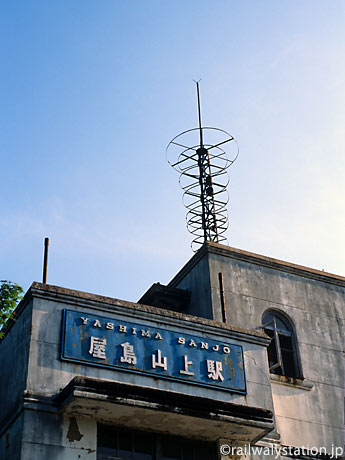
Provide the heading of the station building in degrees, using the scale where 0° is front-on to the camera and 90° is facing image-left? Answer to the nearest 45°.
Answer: approximately 315°

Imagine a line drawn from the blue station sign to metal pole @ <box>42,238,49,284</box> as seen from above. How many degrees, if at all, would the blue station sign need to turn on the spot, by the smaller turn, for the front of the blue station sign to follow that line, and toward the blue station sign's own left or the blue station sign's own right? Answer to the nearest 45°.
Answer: approximately 135° to the blue station sign's own right

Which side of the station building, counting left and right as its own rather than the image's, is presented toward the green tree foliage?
right
